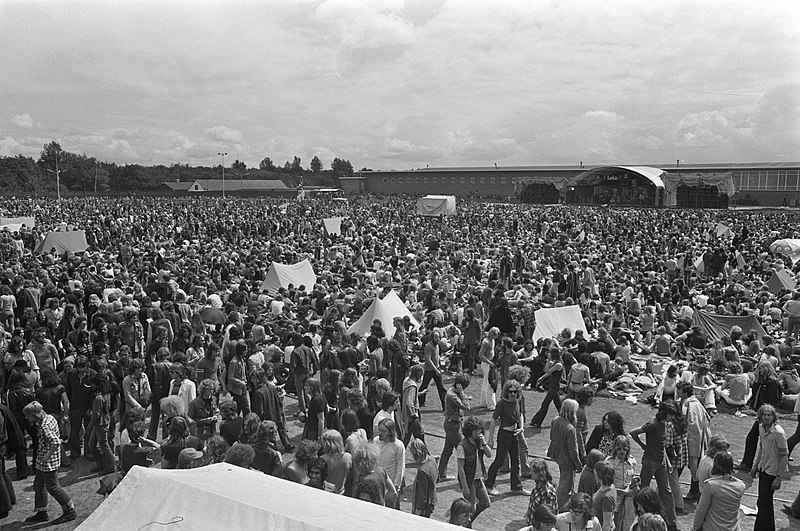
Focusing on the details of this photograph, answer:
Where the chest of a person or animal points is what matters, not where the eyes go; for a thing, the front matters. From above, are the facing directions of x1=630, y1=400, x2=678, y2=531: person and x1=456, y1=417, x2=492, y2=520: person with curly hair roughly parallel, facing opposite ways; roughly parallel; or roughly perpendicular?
roughly parallel

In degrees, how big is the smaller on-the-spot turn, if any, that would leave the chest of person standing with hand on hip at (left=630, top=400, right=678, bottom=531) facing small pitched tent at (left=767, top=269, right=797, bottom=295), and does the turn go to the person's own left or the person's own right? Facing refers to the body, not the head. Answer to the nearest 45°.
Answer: approximately 135° to the person's own left

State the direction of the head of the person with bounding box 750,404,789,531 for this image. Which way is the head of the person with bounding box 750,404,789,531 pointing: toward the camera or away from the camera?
toward the camera

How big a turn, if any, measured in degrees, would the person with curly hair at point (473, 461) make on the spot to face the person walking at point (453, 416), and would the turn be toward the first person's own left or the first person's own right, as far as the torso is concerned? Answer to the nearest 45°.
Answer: approximately 135° to the first person's own left

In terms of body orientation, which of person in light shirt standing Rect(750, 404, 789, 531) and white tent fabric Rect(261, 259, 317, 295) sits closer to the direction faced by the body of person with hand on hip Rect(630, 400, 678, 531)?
the person in light shirt standing

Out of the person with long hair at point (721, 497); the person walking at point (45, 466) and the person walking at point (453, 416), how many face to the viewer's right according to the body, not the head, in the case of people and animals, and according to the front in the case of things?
1

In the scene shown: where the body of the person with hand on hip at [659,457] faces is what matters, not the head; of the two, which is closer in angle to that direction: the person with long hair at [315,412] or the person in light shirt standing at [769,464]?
the person in light shirt standing

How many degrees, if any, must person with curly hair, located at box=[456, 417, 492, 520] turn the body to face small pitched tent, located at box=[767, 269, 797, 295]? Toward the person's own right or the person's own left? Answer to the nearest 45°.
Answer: approximately 90° to the person's own left

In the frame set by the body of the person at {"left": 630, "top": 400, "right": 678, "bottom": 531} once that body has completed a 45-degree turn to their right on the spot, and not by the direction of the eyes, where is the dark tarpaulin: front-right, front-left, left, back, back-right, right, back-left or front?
back

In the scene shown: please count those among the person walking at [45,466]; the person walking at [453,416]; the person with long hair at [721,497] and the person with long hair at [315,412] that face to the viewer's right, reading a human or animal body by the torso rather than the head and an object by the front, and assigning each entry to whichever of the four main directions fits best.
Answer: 1

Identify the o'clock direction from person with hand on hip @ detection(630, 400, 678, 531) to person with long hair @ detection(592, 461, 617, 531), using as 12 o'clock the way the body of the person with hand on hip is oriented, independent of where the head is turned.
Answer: The person with long hair is roughly at 2 o'clock from the person with hand on hip.

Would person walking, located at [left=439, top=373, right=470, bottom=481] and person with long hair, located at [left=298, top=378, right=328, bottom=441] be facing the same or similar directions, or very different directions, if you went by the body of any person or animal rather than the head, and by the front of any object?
very different directions

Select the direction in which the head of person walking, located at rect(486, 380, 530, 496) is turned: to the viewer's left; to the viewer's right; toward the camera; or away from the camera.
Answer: toward the camera
